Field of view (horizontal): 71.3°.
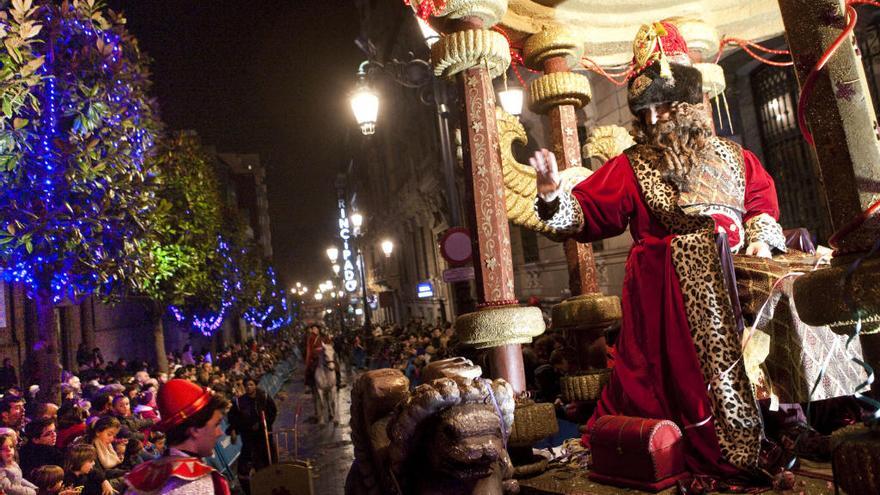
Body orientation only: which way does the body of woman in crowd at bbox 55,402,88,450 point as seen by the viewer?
to the viewer's right

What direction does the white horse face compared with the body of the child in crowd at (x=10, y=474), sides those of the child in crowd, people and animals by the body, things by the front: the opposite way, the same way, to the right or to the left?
to the right

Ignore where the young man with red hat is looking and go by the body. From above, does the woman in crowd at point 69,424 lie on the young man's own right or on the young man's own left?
on the young man's own left

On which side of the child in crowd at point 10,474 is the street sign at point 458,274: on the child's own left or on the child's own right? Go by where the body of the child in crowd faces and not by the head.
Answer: on the child's own left

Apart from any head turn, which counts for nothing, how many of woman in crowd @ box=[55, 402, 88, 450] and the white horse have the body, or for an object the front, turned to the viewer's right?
1

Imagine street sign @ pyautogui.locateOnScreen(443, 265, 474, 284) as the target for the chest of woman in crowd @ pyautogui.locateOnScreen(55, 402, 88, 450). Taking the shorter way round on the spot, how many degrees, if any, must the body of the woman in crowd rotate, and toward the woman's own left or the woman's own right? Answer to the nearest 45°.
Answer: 0° — they already face it

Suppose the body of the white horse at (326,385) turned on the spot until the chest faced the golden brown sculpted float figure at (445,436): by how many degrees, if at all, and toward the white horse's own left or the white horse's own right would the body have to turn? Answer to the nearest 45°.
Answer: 0° — it already faces it

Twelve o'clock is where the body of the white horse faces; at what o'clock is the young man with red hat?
The young man with red hat is roughly at 12 o'clock from the white horse.

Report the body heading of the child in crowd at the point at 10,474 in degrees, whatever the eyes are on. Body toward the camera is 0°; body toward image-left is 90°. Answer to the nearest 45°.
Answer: approximately 315°
